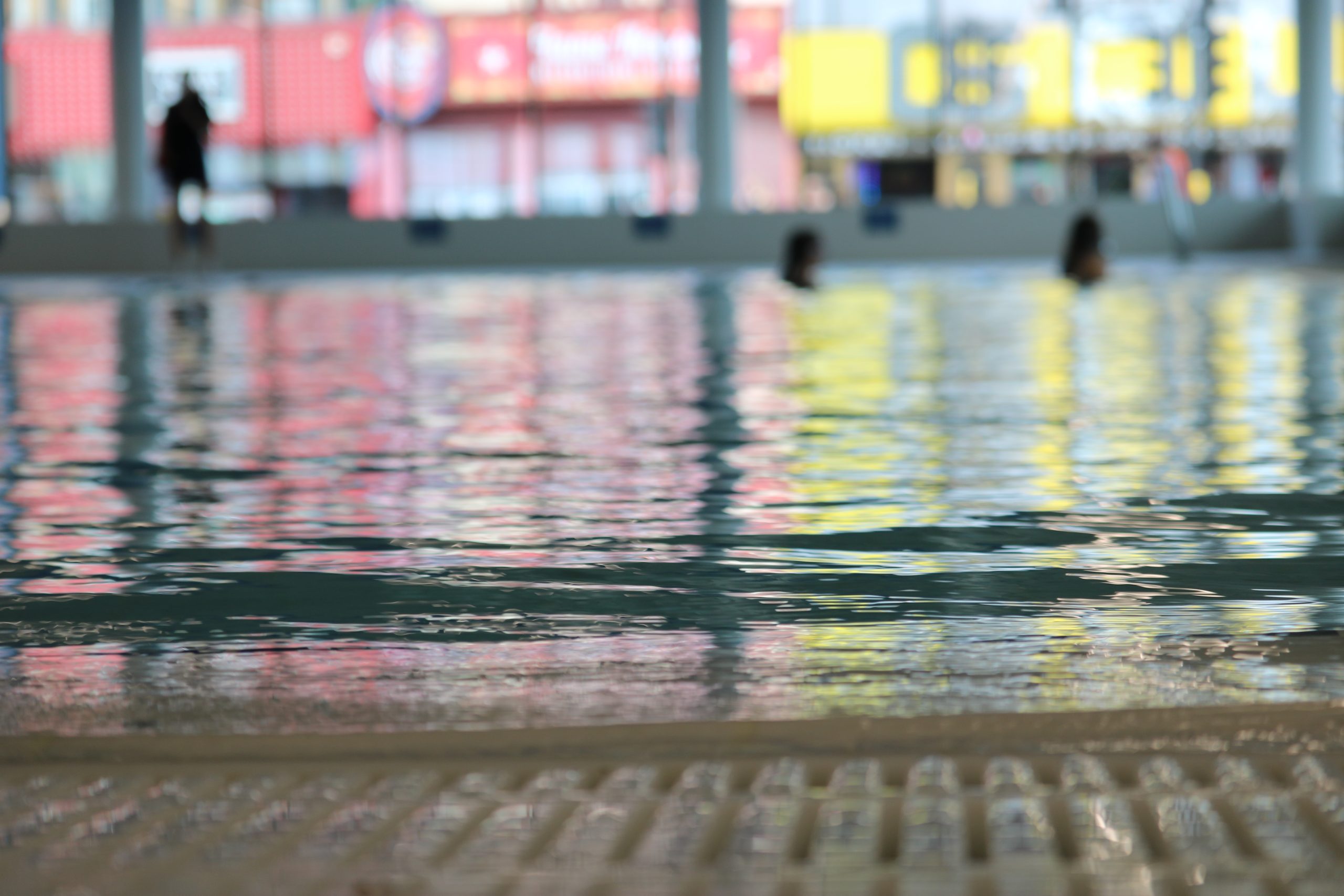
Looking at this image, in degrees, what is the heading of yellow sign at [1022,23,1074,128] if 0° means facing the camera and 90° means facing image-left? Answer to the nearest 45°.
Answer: approximately 0°

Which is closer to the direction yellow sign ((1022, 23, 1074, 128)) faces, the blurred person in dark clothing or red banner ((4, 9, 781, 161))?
the blurred person in dark clothing

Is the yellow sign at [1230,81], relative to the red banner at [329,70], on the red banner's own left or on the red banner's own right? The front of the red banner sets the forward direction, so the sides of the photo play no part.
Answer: on the red banner's own left

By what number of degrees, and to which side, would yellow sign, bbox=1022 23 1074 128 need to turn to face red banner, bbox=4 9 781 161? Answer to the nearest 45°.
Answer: approximately 90° to its right

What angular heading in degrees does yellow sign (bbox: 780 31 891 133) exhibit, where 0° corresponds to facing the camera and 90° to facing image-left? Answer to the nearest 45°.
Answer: approximately 0°

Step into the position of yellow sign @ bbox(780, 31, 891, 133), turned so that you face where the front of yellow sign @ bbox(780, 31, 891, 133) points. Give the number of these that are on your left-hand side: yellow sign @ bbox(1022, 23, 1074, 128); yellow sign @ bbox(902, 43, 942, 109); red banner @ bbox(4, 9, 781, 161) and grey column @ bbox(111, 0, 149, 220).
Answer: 2
